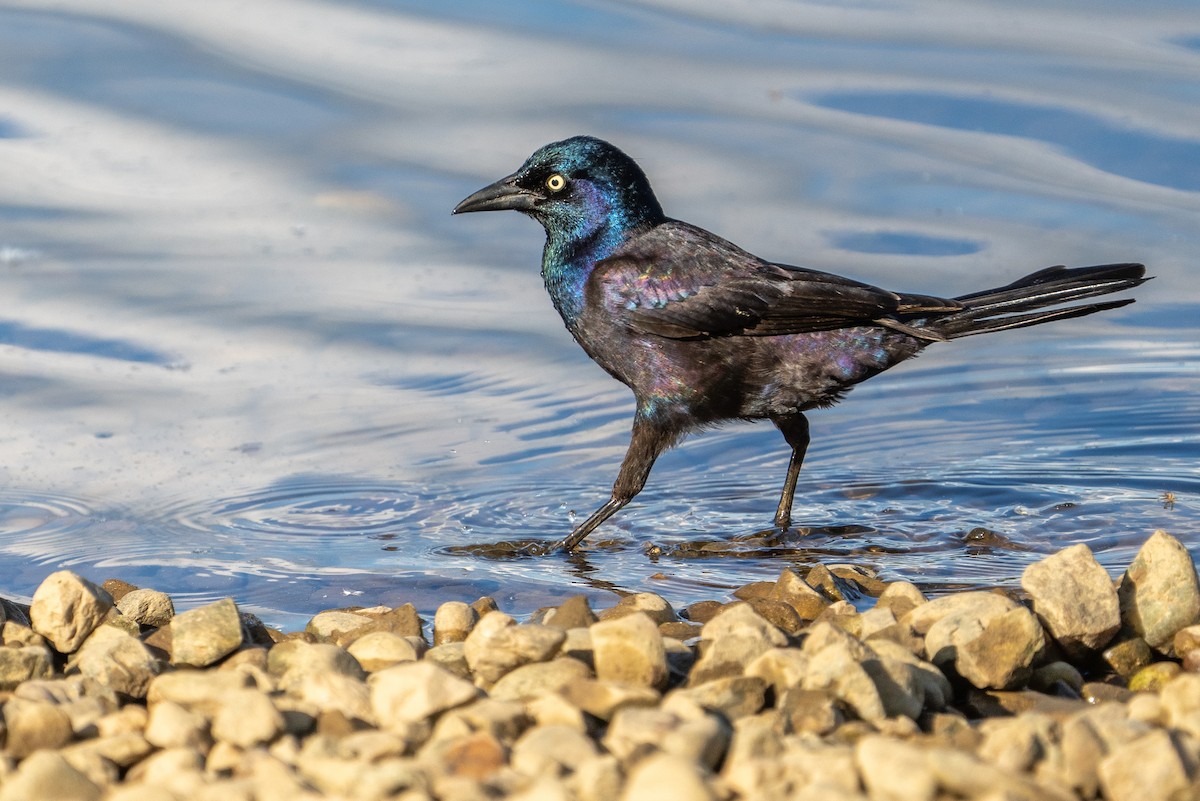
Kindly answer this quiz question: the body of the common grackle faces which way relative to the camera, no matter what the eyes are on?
to the viewer's left

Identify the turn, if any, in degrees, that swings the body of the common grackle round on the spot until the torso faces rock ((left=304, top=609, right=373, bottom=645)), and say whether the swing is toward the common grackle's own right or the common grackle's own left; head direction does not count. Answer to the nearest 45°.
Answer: approximately 45° to the common grackle's own left

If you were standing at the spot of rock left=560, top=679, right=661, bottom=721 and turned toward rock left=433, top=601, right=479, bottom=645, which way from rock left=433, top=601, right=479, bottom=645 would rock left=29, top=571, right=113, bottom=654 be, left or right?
left

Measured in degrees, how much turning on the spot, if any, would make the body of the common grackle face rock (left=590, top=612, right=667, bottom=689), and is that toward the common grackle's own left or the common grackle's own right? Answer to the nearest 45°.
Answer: approximately 90° to the common grackle's own left

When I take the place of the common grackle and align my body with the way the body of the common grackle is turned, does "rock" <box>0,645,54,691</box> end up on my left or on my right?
on my left

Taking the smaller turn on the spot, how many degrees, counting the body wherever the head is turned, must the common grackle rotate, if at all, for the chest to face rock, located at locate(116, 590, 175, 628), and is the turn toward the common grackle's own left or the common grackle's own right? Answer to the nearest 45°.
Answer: approximately 45° to the common grackle's own left

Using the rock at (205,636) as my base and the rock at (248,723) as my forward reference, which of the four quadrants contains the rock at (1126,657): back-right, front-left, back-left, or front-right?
front-left

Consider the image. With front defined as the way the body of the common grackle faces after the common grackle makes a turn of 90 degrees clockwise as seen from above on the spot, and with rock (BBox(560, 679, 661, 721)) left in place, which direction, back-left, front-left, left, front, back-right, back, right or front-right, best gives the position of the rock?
back

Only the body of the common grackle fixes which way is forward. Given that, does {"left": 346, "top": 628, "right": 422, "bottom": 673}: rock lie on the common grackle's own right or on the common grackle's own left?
on the common grackle's own left

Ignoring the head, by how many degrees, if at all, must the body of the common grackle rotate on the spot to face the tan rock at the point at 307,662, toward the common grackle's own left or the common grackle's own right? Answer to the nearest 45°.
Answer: approximately 90° to the common grackle's own left

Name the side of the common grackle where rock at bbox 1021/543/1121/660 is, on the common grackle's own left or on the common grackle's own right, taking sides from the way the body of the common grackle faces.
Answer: on the common grackle's own left

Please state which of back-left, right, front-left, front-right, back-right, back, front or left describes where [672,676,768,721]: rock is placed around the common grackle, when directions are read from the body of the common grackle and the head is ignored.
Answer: left

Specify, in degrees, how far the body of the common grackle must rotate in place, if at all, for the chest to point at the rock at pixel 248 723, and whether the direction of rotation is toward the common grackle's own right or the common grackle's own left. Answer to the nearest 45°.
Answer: approximately 90° to the common grackle's own left

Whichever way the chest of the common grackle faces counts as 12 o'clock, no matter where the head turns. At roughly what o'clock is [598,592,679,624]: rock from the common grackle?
The rock is roughly at 9 o'clock from the common grackle.

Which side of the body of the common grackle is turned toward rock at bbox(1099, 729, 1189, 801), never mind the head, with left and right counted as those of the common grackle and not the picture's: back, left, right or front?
left

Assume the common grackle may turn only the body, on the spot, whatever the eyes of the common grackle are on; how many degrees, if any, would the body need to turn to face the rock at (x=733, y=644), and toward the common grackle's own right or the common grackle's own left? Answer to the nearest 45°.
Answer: approximately 90° to the common grackle's own left

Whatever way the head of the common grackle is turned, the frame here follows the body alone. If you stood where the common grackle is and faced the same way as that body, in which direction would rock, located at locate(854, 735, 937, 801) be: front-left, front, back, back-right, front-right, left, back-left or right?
left

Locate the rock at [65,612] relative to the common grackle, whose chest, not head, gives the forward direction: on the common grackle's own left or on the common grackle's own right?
on the common grackle's own left
